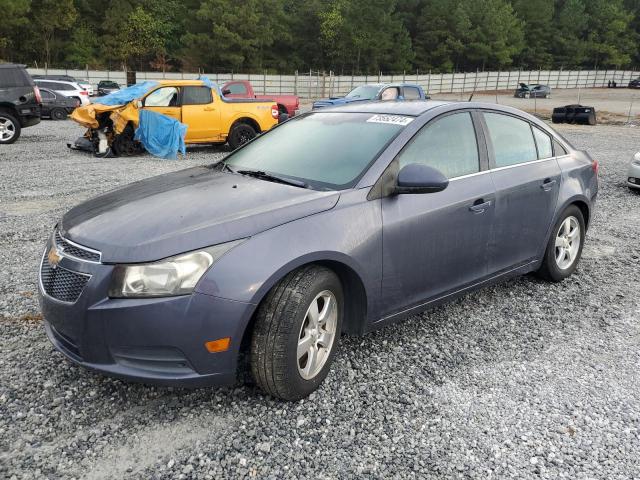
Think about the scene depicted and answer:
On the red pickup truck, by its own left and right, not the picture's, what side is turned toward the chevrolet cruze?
left

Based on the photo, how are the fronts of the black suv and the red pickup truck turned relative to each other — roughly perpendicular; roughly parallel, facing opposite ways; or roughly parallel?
roughly parallel

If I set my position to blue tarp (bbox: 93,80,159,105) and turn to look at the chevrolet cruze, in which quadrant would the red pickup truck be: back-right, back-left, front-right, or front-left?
back-left

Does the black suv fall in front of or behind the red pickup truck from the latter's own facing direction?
in front

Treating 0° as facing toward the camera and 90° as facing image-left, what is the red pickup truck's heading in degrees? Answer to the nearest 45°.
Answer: approximately 90°

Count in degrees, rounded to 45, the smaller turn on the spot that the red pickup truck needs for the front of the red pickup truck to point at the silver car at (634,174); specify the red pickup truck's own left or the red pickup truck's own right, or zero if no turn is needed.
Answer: approximately 135° to the red pickup truck's own left

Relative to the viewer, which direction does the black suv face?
to the viewer's left

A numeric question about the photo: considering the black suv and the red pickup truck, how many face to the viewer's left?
2

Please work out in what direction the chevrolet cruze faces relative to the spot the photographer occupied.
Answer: facing the viewer and to the left of the viewer

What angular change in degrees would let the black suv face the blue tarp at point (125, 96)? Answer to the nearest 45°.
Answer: approximately 135° to its left

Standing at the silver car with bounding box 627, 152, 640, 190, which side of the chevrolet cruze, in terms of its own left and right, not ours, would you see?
back
